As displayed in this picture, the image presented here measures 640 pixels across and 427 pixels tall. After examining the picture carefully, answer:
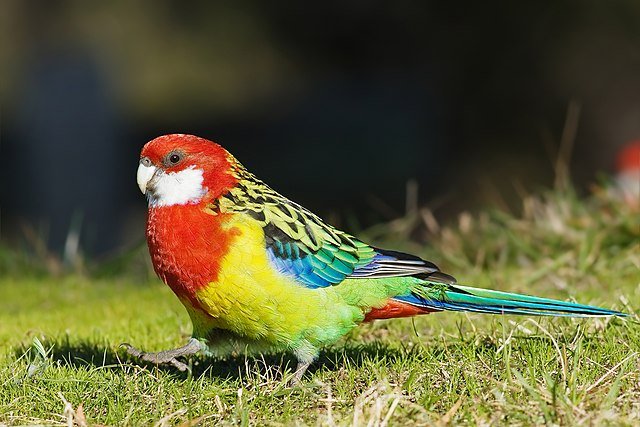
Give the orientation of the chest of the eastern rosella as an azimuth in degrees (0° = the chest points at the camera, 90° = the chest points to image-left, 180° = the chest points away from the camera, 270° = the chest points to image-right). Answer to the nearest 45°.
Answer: approximately 90°
